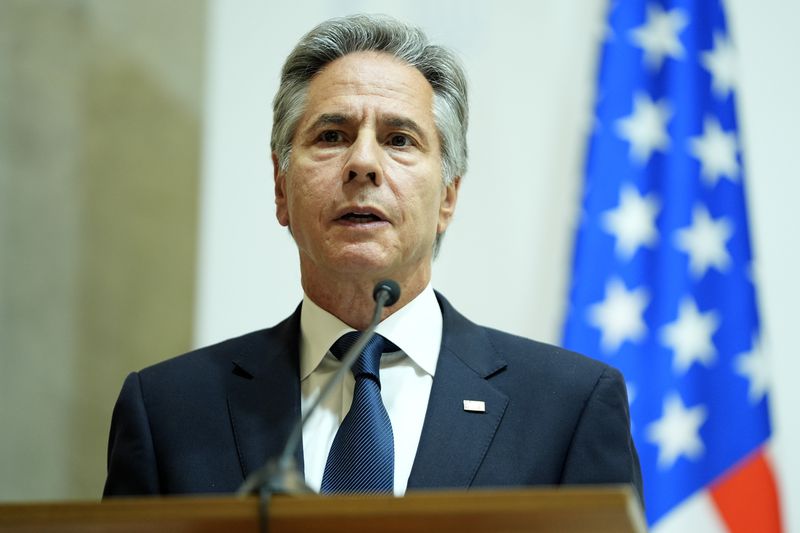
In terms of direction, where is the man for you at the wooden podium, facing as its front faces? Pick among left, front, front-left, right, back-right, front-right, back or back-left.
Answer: back

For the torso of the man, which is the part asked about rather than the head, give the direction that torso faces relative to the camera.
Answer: toward the camera

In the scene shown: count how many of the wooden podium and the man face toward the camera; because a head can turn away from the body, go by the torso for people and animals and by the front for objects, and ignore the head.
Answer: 2

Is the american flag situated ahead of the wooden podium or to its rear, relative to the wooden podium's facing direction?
to the rear

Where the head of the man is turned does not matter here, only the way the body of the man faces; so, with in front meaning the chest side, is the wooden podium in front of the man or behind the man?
in front

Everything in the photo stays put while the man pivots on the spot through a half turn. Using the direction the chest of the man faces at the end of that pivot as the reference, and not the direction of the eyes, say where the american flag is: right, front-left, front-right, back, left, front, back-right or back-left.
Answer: front-right

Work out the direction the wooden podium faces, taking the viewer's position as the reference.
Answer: facing the viewer
